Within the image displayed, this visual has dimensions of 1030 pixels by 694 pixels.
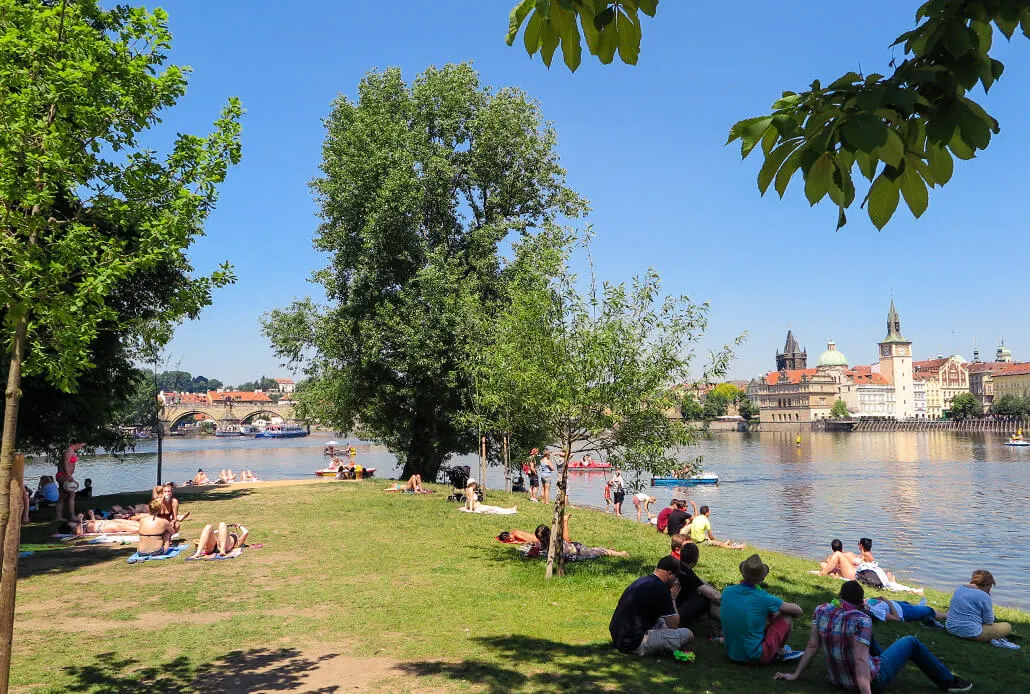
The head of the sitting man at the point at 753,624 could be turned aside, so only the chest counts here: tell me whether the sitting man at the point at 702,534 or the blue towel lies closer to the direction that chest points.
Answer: the sitting man

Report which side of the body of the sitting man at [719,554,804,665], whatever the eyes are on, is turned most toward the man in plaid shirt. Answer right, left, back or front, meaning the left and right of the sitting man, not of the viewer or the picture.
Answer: right

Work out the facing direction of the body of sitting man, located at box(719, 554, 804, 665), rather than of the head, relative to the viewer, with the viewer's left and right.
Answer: facing away from the viewer and to the right of the viewer

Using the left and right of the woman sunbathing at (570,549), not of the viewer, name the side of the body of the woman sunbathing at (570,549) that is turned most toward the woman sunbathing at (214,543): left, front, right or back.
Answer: front
